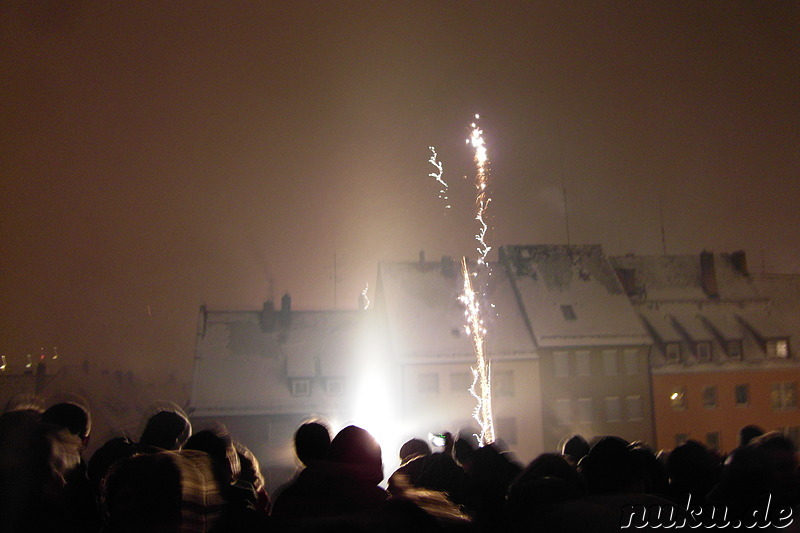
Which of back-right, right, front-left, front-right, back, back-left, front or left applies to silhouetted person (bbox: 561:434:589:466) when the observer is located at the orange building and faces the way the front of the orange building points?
front

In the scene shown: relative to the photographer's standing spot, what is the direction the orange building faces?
facing the viewer

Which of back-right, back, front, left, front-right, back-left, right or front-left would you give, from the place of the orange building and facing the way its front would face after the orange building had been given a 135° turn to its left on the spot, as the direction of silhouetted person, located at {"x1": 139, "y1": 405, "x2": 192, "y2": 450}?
back-right

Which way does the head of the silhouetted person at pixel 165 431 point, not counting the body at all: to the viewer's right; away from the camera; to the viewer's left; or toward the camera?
away from the camera

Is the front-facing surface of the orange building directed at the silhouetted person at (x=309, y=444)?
yes

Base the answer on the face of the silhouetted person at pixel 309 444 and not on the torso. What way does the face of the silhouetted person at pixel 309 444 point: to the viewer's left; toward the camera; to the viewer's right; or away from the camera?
away from the camera
